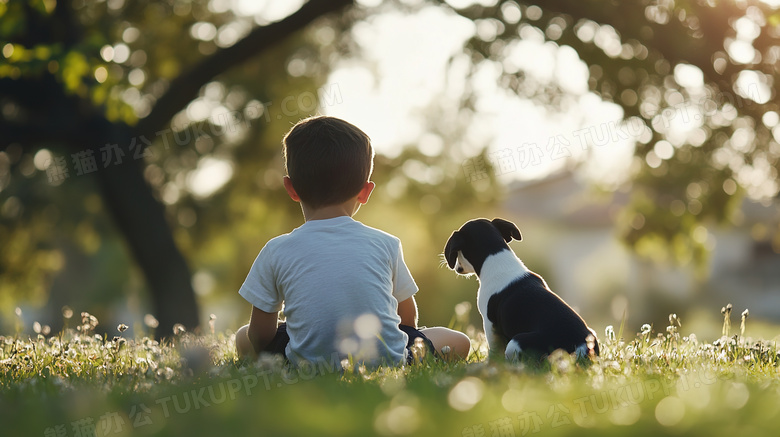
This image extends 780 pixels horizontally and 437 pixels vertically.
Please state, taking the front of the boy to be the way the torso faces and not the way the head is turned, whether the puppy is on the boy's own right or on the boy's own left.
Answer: on the boy's own right

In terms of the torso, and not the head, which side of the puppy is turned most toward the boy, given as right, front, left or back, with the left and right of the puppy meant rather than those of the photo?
left

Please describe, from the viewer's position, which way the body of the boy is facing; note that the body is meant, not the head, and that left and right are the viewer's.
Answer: facing away from the viewer

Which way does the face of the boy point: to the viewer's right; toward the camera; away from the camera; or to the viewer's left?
away from the camera

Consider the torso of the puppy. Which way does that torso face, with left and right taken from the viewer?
facing away from the viewer and to the left of the viewer
